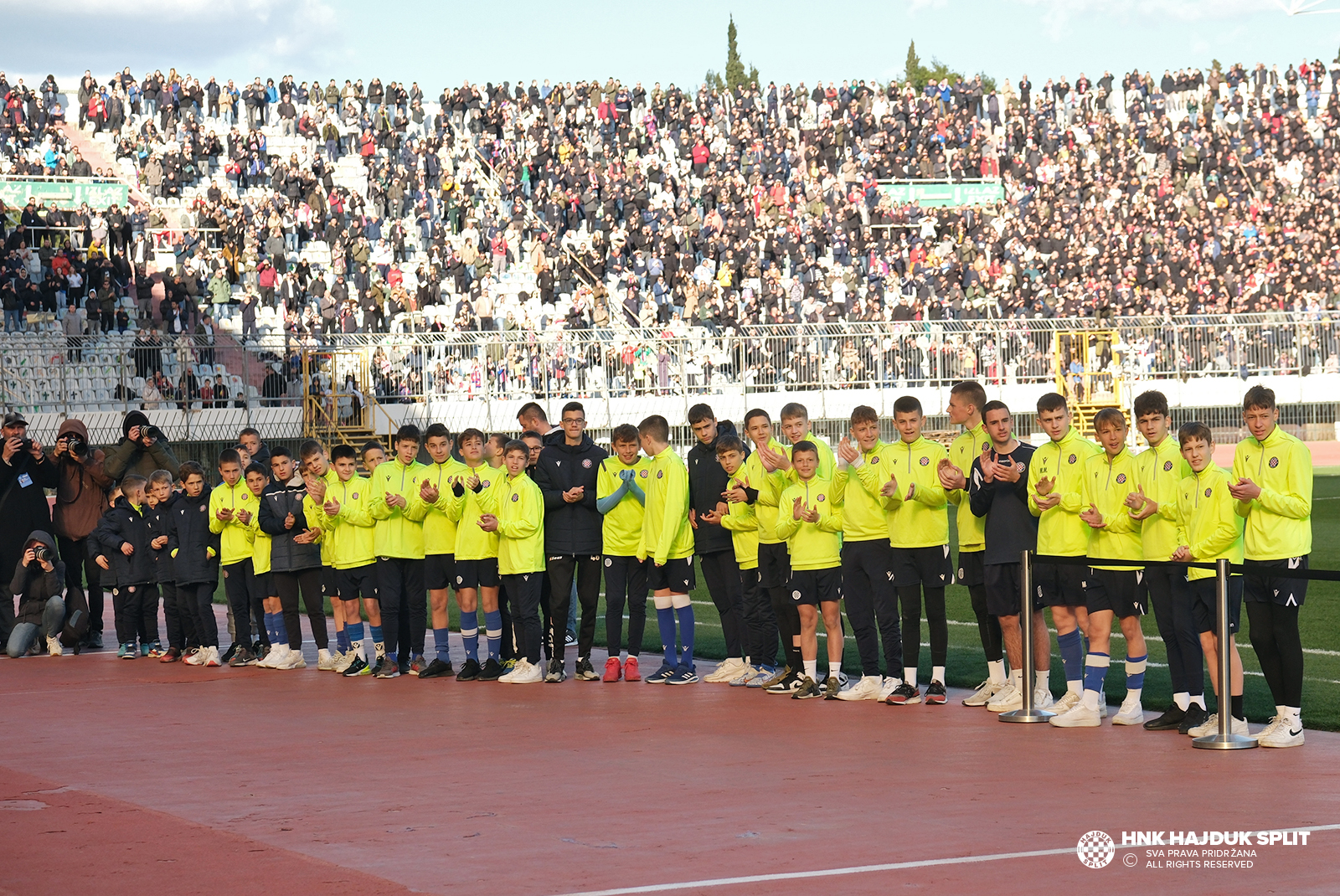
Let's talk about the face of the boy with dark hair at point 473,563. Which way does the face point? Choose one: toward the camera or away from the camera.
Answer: toward the camera

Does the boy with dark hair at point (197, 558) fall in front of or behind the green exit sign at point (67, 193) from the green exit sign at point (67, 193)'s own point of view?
in front

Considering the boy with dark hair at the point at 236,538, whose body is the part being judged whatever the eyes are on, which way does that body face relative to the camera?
toward the camera

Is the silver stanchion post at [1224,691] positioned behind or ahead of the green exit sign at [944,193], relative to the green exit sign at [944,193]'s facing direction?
ahead

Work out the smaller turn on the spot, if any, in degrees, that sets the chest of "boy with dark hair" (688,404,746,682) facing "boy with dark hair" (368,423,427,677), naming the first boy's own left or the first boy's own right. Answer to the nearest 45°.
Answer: approximately 45° to the first boy's own right

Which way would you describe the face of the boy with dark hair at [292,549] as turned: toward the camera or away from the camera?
toward the camera

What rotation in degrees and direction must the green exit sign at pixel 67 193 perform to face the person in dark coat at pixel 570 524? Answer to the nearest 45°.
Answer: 0° — it already faces them

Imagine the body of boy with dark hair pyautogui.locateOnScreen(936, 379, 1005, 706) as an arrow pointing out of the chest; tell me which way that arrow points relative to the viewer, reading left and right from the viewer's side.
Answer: facing the viewer and to the left of the viewer

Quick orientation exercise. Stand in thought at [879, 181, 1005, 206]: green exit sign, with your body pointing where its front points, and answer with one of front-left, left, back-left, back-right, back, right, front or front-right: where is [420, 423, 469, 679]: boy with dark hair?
front

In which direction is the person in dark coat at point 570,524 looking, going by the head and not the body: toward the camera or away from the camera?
toward the camera

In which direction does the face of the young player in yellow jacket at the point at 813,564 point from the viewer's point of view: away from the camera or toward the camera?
toward the camera

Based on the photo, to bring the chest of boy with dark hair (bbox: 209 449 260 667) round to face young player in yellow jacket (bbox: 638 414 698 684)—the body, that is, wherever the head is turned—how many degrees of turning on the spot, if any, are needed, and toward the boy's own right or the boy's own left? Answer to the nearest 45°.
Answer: approximately 45° to the boy's own left

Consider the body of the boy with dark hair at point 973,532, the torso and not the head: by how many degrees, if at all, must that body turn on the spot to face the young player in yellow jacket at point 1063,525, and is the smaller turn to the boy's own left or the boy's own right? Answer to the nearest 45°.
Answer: approximately 90° to the boy's own left

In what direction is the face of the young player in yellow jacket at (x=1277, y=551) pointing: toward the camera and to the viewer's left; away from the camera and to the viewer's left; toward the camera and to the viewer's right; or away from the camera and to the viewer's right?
toward the camera and to the viewer's left

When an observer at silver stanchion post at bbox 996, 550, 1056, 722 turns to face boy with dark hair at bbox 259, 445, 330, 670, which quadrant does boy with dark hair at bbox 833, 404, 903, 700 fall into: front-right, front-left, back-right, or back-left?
front-right

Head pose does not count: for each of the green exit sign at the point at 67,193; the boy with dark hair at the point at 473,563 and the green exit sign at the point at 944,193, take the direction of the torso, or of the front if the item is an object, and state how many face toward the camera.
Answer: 3

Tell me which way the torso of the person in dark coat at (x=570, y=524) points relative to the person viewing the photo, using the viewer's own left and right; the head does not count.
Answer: facing the viewer

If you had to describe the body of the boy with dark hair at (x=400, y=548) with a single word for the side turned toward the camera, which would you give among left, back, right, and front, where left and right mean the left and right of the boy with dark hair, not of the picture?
front

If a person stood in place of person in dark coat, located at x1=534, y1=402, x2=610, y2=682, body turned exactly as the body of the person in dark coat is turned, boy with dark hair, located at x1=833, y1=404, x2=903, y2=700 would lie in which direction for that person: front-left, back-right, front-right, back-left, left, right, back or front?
front-left
